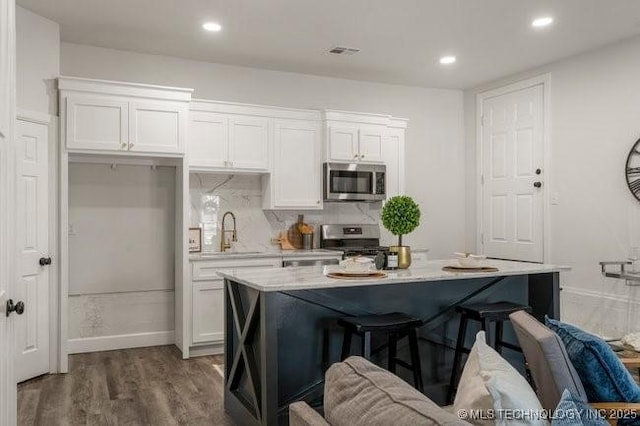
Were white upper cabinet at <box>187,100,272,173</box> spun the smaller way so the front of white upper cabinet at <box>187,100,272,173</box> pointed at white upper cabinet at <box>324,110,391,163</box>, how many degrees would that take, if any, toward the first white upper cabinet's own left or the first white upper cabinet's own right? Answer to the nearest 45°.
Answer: approximately 45° to the first white upper cabinet's own left

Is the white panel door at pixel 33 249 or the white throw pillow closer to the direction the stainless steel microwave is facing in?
the white throw pillow

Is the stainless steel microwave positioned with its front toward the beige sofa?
yes

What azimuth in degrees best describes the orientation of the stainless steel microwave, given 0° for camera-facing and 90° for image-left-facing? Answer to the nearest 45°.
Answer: approximately 0°

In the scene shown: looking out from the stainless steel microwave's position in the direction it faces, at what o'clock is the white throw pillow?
The white throw pillow is roughly at 12 o'clock from the stainless steel microwave.

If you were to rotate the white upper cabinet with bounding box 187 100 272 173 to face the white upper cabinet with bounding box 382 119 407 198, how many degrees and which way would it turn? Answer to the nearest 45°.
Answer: approximately 45° to its left

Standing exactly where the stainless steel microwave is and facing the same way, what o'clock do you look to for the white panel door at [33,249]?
The white panel door is roughly at 2 o'clock from the stainless steel microwave.

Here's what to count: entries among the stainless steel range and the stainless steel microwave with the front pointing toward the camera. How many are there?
2

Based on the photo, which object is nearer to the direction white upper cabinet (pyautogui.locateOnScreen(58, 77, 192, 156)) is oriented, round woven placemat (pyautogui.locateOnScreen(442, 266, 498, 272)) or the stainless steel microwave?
the round woven placemat

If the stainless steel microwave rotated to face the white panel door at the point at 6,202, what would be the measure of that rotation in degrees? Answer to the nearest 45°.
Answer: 0° — it already faces it
